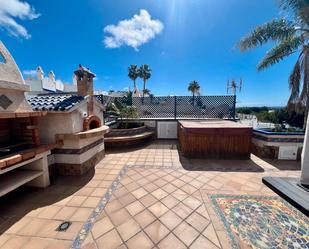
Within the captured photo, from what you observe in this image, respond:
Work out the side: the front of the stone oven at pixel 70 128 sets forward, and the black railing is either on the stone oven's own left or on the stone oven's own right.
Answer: on the stone oven's own left

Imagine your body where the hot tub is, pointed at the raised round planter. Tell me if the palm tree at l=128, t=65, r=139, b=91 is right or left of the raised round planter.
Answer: right

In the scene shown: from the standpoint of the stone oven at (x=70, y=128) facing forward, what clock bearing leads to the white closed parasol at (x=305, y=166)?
The white closed parasol is roughly at 1 o'clock from the stone oven.

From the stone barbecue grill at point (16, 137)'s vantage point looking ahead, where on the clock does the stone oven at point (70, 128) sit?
the stone oven at point (70, 128) is roughly at 10 o'clock from the stone barbecue grill at point (16, 137).

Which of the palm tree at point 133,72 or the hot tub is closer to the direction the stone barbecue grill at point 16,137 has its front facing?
the hot tub

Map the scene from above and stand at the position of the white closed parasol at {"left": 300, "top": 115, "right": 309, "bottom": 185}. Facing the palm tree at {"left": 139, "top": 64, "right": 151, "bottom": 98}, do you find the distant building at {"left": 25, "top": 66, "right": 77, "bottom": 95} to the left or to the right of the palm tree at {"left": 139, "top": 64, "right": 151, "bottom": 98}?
left

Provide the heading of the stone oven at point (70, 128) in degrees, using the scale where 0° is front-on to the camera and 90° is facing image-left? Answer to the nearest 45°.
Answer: approximately 315°

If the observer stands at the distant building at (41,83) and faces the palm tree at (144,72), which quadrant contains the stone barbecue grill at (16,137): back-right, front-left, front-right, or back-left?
back-right

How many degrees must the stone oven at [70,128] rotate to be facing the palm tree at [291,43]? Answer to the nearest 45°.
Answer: approximately 45° to its left

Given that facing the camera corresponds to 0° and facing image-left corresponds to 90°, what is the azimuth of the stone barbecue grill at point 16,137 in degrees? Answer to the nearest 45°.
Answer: approximately 315°
